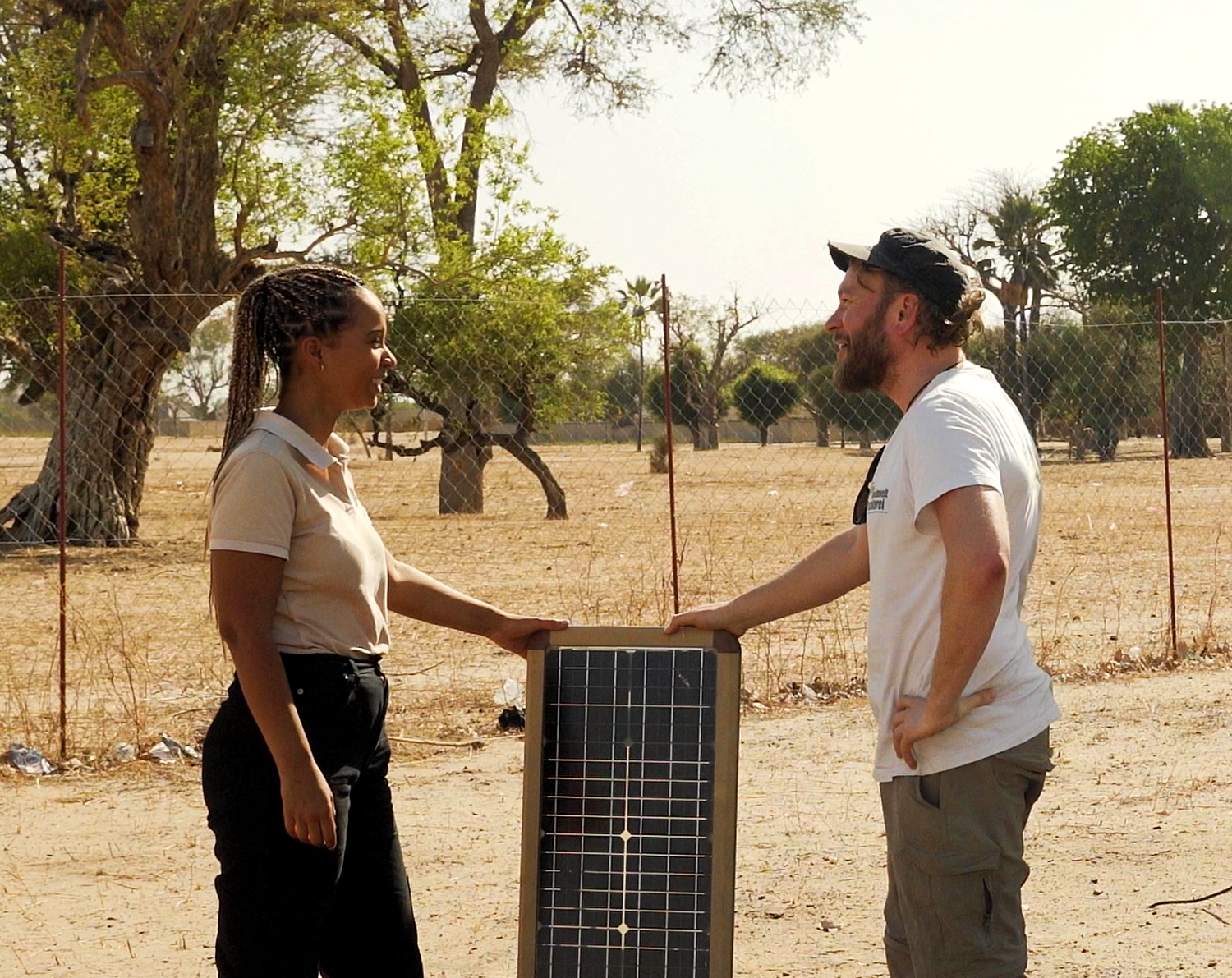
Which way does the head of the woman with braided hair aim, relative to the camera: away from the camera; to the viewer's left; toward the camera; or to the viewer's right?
to the viewer's right

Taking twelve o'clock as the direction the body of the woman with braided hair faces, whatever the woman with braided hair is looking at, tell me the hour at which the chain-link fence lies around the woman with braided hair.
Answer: The chain-link fence is roughly at 9 o'clock from the woman with braided hair.

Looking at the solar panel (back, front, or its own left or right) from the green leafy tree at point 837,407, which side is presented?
back

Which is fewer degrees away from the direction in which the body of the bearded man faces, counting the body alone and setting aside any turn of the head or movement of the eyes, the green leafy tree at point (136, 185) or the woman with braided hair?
the woman with braided hair

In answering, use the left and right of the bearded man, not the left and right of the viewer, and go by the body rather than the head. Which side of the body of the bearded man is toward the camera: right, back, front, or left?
left

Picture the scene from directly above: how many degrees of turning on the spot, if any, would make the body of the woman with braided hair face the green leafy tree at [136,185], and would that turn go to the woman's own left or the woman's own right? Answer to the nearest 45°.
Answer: approximately 90° to the woman's own left

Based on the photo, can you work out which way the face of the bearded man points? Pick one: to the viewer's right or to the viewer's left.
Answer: to the viewer's left

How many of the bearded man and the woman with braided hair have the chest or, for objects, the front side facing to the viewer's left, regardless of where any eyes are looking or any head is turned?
1

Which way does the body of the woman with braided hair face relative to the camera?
to the viewer's right

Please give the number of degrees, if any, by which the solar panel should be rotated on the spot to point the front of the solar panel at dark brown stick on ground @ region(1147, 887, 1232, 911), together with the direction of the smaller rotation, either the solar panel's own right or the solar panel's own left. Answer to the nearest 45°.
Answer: approximately 135° to the solar panel's own left

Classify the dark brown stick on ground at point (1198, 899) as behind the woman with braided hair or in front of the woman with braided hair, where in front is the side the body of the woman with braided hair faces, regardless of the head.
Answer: in front

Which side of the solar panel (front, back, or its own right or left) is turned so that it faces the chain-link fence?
back

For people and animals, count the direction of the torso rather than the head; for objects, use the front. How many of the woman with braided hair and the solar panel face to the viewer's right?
1

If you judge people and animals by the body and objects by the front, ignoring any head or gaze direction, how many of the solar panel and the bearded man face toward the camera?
1

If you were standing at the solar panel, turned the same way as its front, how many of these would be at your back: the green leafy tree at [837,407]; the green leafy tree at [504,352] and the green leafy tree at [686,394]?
3

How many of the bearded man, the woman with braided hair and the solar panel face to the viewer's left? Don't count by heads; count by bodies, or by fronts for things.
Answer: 1

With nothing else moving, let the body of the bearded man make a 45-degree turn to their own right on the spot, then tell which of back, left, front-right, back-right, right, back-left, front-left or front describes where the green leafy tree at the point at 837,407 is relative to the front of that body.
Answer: front-right
